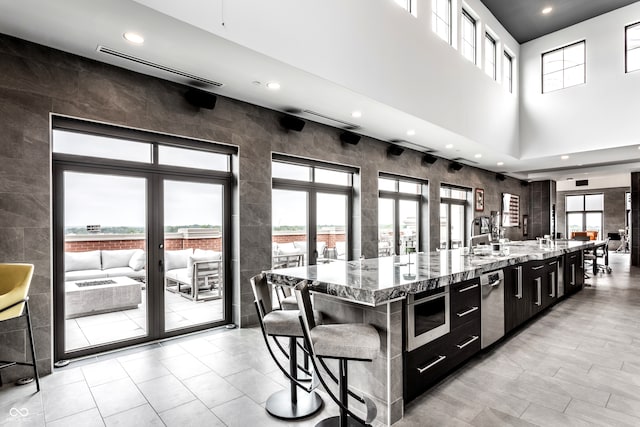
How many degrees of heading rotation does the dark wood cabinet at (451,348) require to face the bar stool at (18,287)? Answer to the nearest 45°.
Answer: approximately 135° to its right

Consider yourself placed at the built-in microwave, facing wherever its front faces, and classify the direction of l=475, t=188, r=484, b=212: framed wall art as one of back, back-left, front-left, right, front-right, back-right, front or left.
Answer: back-left

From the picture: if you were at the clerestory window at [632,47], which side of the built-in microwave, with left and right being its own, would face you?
left

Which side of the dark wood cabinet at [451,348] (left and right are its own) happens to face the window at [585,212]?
left

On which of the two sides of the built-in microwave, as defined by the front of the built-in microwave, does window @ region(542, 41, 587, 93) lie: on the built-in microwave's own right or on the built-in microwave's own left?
on the built-in microwave's own left

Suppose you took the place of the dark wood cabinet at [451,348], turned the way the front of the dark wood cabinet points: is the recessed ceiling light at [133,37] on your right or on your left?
on your right

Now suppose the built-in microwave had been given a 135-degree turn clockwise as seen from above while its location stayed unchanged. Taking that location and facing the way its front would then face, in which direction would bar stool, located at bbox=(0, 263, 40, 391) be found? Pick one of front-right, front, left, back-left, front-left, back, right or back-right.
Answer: front

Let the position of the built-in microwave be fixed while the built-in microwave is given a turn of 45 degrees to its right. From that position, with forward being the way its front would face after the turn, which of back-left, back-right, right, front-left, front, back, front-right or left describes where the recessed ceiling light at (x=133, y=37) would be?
right
